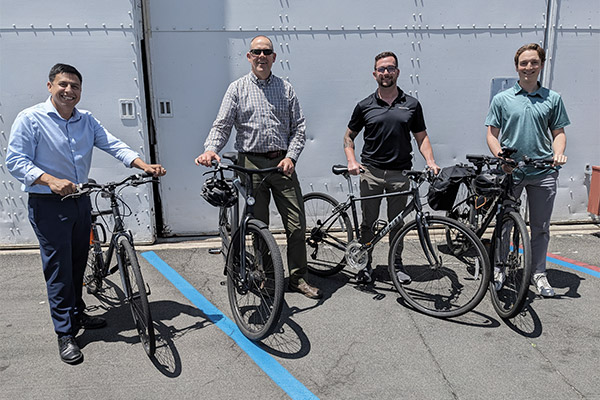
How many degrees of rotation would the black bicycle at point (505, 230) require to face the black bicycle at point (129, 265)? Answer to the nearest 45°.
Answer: approximately 90° to its right

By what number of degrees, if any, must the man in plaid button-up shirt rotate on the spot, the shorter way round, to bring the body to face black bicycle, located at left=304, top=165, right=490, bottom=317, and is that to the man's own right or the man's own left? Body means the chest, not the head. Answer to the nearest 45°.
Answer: approximately 90° to the man's own left

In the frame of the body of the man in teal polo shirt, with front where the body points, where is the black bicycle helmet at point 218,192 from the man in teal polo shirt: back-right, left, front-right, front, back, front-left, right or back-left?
front-right

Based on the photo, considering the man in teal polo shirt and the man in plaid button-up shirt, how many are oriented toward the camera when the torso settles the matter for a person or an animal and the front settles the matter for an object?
2

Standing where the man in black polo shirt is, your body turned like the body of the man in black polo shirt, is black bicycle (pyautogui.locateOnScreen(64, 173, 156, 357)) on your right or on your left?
on your right

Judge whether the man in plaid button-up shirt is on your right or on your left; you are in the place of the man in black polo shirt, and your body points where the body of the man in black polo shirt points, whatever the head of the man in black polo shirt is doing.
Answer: on your right

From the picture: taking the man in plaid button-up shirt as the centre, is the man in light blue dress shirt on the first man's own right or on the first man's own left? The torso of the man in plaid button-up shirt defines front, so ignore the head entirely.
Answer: on the first man's own right

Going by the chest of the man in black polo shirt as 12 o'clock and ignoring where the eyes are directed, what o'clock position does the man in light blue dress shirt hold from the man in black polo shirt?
The man in light blue dress shirt is roughly at 2 o'clock from the man in black polo shirt.

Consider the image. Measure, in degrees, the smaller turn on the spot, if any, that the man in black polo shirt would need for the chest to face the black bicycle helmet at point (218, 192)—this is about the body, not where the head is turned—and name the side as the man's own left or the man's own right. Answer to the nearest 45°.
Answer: approximately 45° to the man's own right

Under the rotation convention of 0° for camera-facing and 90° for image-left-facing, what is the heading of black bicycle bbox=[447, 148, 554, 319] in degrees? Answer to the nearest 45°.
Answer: approximately 315°

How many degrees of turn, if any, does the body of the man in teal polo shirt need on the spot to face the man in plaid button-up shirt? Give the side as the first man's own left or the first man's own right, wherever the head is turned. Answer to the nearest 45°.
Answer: approximately 45° to the first man's own right
